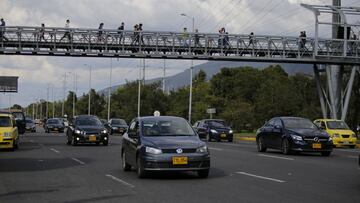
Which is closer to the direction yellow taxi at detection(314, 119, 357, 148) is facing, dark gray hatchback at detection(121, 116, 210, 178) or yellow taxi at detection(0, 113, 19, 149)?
the dark gray hatchback

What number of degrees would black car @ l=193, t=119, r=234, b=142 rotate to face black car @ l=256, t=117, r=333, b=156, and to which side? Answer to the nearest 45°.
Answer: approximately 45° to its right

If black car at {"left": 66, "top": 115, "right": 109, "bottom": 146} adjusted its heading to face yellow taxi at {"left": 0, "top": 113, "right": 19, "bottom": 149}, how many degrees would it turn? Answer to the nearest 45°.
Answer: approximately 45° to its right

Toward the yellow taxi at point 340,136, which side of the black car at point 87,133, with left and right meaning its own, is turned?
left

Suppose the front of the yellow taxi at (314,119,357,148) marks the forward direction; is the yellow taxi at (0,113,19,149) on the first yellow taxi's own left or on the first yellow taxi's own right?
on the first yellow taxi's own right

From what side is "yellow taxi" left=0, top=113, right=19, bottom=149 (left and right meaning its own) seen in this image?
front

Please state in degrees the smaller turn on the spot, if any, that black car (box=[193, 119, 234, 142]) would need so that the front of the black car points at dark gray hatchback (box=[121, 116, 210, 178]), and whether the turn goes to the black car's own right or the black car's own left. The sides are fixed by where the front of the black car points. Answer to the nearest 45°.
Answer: approximately 45° to the black car's own right
